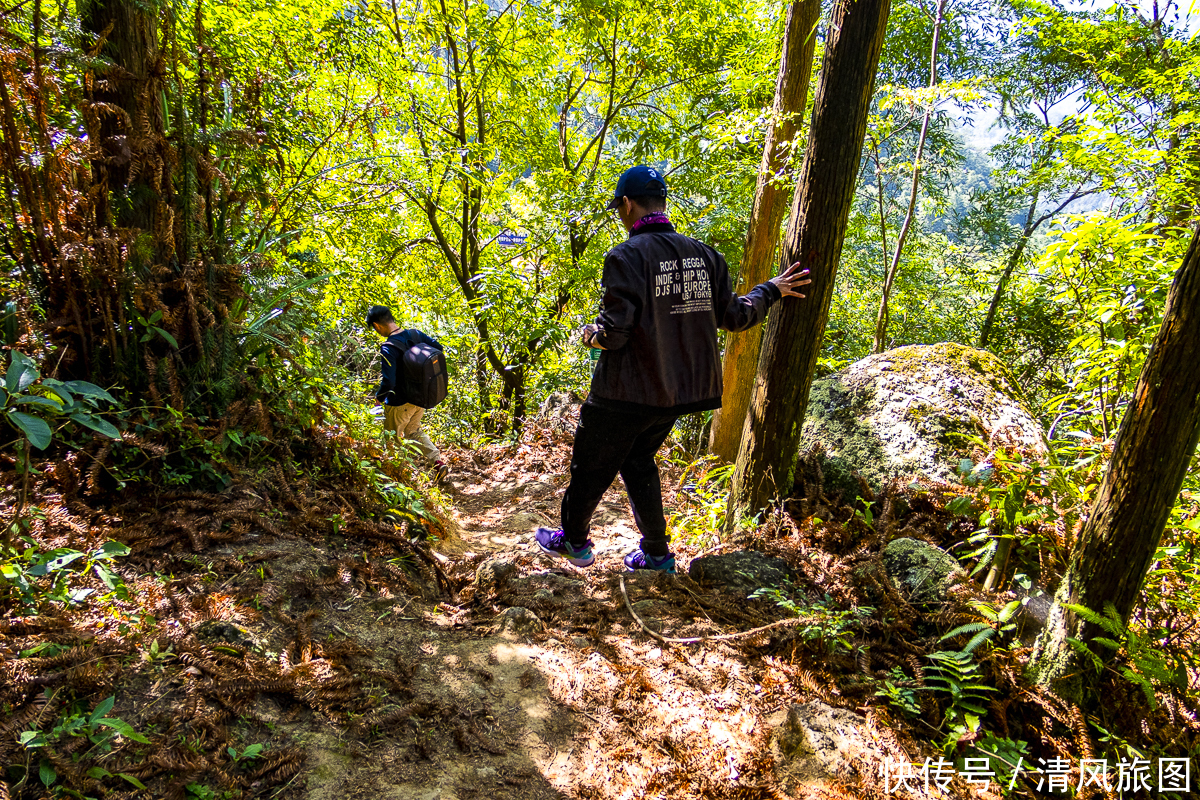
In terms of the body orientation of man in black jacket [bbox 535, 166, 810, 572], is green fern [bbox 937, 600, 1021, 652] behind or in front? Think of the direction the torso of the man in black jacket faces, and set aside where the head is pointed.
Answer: behind

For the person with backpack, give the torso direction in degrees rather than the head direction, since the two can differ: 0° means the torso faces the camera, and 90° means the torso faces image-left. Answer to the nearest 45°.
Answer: approximately 135°

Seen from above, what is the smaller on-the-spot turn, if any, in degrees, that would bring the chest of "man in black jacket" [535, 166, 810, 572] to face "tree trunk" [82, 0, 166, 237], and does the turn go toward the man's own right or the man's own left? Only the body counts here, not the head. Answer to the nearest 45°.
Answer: approximately 45° to the man's own left

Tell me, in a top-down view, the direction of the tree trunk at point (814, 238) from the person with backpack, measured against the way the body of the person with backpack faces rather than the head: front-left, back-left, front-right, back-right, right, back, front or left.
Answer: back

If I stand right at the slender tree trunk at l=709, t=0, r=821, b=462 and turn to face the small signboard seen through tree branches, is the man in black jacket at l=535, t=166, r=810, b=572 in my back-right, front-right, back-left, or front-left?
back-left

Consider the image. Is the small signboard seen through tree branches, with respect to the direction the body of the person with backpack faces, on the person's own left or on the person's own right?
on the person's own right

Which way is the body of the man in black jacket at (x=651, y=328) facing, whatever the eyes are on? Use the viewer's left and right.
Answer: facing away from the viewer and to the left of the viewer

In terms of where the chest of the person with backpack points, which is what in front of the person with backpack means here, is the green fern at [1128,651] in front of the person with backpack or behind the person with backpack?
behind

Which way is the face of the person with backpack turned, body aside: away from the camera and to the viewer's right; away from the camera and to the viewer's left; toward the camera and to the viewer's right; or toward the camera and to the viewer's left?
away from the camera and to the viewer's left

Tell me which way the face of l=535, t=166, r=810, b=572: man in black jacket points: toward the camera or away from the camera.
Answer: away from the camera

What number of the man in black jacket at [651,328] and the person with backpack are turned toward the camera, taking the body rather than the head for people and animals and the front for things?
0

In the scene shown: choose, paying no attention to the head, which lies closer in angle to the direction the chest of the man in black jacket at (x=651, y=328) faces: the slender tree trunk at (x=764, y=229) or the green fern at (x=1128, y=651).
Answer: the slender tree trunk
